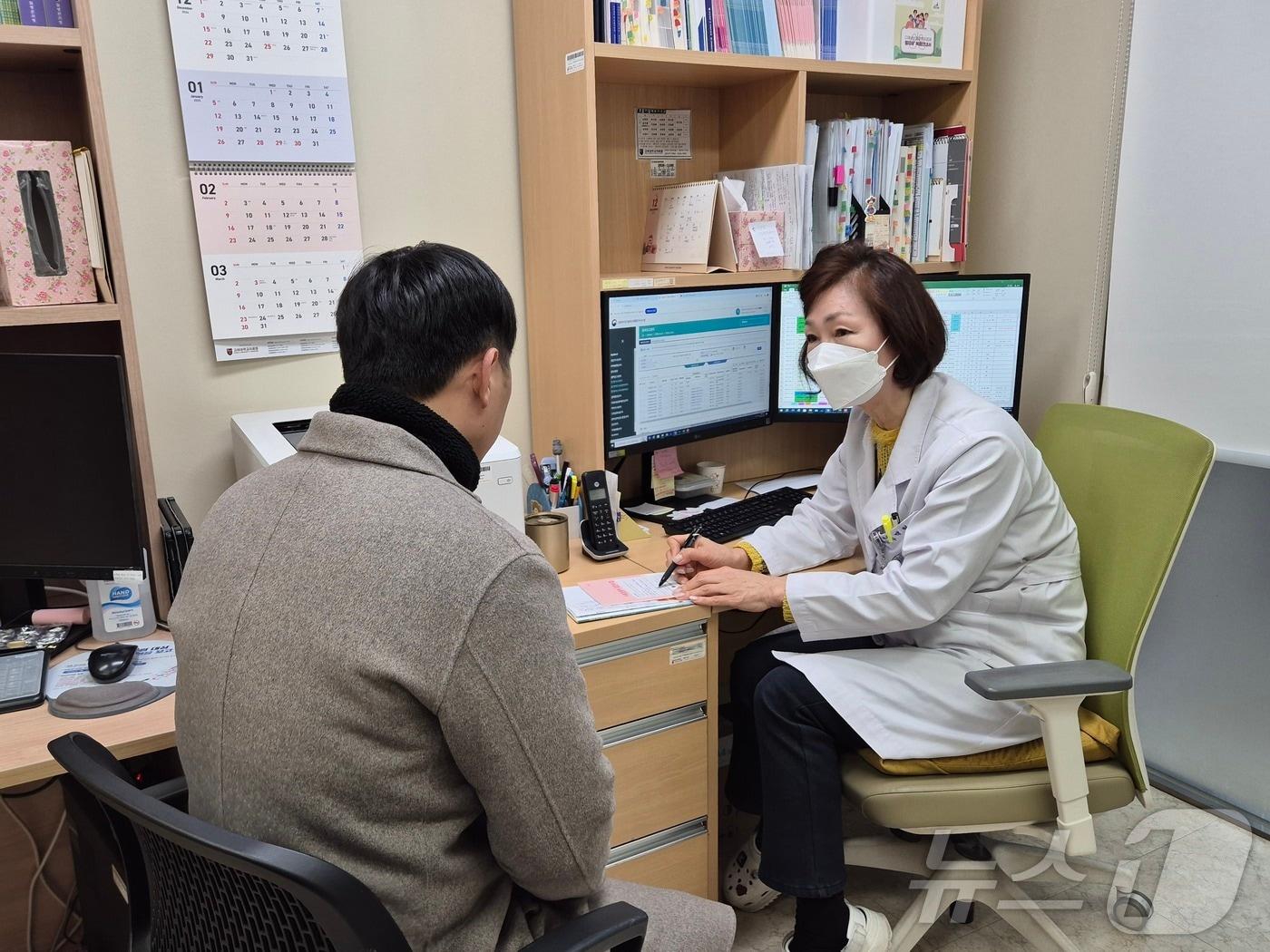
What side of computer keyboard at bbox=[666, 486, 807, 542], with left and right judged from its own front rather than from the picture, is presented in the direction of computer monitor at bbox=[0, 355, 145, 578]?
right

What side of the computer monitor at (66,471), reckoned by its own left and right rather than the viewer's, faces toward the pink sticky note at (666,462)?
left

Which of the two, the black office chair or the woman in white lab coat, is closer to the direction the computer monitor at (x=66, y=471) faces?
the black office chair

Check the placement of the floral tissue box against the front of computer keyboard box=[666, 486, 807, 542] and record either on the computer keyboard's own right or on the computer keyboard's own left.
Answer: on the computer keyboard's own right

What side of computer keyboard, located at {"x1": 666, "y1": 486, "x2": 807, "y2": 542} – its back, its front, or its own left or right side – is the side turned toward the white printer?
right

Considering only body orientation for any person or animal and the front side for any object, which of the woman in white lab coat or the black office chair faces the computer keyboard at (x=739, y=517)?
the black office chair

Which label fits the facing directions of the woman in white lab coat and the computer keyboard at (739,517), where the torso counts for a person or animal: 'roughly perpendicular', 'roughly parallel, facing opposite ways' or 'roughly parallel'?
roughly perpendicular

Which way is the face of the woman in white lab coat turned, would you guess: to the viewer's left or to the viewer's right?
to the viewer's left

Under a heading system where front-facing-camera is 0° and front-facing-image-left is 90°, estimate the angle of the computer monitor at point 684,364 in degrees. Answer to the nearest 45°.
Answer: approximately 315°

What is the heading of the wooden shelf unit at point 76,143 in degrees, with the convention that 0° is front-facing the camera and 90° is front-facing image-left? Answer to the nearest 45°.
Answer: approximately 0°
